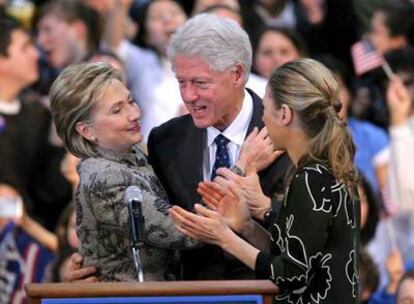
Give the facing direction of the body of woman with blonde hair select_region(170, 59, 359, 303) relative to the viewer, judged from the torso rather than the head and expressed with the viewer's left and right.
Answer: facing away from the viewer and to the left of the viewer

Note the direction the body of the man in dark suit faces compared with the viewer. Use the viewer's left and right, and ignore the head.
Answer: facing the viewer and to the left of the viewer

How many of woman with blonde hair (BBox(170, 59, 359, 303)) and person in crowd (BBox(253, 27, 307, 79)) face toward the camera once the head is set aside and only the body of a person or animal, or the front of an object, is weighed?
1

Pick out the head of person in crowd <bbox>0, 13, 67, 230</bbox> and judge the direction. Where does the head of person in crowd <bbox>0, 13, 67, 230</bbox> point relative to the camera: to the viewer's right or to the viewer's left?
to the viewer's right

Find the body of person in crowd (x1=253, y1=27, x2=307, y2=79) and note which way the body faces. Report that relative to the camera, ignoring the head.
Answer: toward the camera
